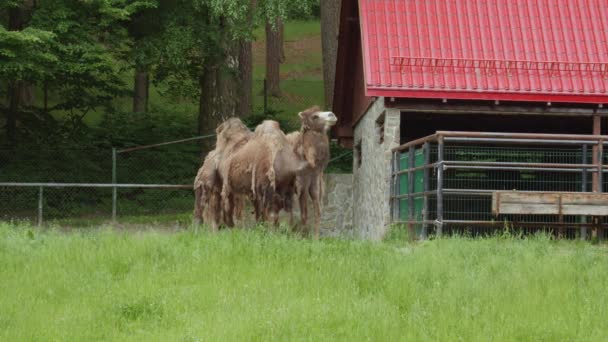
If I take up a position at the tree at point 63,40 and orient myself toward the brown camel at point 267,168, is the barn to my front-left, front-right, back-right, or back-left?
front-left

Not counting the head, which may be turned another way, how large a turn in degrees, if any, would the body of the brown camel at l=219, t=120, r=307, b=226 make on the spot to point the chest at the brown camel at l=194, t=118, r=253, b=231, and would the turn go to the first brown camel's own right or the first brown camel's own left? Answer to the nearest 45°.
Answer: approximately 135° to the first brown camel's own left

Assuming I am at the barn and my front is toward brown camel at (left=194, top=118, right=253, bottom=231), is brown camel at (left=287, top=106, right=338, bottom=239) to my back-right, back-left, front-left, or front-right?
front-left

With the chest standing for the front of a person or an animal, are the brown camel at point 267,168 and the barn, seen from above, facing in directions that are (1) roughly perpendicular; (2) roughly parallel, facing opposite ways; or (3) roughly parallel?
roughly perpendicular

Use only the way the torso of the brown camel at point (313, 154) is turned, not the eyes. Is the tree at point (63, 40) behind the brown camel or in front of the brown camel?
behind

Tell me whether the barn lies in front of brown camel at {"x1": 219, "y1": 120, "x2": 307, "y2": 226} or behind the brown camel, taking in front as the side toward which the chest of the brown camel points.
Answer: in front

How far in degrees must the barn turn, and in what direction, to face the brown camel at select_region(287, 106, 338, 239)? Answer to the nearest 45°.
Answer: approximately 45° to its right

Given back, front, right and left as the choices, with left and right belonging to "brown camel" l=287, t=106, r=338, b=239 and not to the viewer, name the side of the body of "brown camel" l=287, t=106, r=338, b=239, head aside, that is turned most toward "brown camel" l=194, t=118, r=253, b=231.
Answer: right

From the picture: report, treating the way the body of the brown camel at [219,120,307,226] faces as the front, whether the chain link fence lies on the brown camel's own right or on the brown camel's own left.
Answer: on the brown camel's own left

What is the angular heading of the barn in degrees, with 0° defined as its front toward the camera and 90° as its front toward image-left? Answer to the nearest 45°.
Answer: approximately 0°
